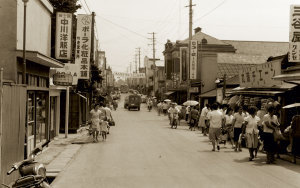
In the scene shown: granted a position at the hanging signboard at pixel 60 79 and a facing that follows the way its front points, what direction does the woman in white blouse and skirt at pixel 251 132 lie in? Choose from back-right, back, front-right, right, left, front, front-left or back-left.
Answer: front-left

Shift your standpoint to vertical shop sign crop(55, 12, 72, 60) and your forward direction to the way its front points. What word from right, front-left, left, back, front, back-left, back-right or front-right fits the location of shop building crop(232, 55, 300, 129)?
left

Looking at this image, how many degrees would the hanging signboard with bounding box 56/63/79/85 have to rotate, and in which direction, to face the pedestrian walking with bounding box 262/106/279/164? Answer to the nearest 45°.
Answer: approximately 45° to its left

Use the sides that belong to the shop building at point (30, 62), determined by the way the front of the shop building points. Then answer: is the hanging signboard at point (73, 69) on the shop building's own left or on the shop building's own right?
on the shop building's own left

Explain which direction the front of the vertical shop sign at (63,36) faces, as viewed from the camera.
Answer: facing the viewer

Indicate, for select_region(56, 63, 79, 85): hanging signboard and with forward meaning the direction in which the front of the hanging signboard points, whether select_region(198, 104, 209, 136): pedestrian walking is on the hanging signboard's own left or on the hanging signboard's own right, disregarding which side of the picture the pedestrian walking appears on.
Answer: on the hanging signboard's own left

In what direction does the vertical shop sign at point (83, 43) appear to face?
toward the camera

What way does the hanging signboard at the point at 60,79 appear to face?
toward the camera

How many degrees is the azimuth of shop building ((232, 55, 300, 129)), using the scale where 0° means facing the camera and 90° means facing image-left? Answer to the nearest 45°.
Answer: approximately 45°

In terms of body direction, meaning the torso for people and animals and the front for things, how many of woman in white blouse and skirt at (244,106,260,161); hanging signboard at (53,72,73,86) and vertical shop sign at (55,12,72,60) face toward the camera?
3

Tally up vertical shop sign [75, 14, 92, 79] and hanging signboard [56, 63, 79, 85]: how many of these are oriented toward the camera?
2

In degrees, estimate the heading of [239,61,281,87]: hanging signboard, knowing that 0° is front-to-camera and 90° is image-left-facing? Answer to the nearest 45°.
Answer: approximately 45°

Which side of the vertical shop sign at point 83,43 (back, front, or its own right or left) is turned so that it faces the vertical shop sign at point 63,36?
front

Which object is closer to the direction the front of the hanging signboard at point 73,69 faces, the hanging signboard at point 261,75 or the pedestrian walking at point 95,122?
the pedestrian walking

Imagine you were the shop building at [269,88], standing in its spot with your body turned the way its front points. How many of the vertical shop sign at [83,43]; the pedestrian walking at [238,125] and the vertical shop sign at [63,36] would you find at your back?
0

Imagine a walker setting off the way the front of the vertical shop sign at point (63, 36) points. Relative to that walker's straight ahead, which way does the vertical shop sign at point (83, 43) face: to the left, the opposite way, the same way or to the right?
the same way
